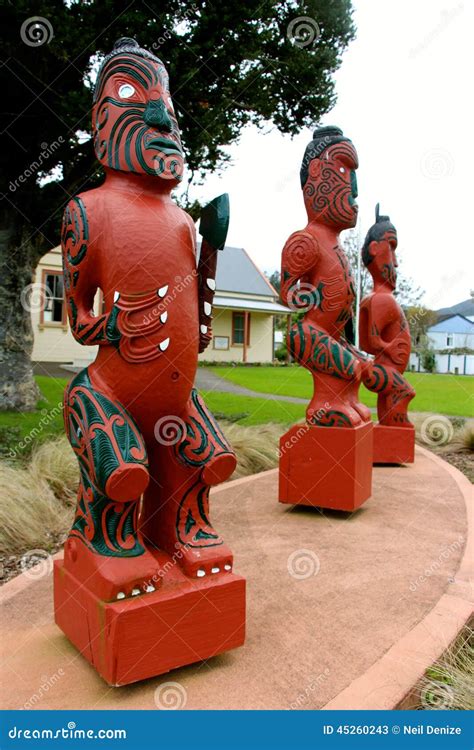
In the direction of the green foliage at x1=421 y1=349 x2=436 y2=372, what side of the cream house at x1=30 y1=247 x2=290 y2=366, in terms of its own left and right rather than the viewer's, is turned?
left

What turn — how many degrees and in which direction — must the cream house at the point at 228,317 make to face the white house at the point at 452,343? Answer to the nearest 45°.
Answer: approximately 135° to its left

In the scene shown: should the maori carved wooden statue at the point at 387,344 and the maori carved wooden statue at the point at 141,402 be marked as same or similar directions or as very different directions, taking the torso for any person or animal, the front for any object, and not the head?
same or similar directions

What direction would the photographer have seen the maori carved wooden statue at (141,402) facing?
facing the viewer and to the right of the viewer

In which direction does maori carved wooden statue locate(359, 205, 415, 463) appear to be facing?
to the viewer's right

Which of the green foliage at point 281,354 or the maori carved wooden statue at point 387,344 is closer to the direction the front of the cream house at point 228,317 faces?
the maori carved wooden statue

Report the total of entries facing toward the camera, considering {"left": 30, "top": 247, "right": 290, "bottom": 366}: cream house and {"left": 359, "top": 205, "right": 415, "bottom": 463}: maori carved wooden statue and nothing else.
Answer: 1

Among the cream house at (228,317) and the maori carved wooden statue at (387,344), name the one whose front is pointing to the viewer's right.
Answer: the maori carved wooden statue

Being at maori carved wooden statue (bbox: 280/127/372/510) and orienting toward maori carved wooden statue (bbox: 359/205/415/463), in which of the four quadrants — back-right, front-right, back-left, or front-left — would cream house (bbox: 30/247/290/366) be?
front-left

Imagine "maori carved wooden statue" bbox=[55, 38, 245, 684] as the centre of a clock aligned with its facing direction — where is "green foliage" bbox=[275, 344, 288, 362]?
The green foliage is roughly at 8 o'clock from the maori carved wooden statue.

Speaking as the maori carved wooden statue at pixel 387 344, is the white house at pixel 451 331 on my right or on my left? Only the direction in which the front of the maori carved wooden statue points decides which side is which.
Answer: on my left

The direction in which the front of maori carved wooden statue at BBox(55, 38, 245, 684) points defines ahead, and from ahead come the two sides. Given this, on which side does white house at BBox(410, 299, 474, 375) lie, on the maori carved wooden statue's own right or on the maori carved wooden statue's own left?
on the maori carved wooden statue's own left

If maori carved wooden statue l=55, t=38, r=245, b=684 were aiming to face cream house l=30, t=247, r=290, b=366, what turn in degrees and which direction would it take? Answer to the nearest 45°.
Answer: approximately 135° to its left

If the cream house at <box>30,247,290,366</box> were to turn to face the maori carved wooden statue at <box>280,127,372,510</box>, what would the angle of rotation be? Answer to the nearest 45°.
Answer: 0° — it already faces it

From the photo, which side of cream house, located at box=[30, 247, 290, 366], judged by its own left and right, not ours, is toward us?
front

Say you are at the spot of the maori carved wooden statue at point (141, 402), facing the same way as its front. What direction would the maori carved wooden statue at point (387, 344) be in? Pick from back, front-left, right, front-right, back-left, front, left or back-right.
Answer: left

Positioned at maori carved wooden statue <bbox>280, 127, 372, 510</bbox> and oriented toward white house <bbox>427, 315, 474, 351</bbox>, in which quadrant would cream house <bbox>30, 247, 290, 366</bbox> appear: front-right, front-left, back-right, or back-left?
front-left
